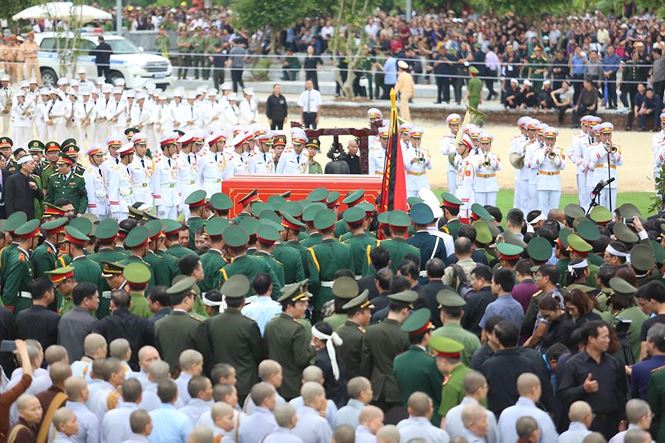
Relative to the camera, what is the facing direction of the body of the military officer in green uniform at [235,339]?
away from the camera

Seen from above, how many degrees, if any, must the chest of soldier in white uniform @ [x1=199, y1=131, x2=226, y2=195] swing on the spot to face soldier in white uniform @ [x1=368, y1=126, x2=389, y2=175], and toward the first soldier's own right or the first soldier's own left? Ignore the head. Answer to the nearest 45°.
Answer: approximately 45° to the first soldier's own left

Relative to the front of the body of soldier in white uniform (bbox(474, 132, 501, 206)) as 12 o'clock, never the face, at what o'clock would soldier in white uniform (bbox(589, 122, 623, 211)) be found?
soldier in white uniform (bbox(589, 122, 623, 211)) is roughly at 8 o'clock from soldier in white uniform (bbox(474, 132, 501, 206)).

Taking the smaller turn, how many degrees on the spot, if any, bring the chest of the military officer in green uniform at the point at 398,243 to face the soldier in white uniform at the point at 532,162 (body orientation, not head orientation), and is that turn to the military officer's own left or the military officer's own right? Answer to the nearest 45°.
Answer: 0° — they already face them

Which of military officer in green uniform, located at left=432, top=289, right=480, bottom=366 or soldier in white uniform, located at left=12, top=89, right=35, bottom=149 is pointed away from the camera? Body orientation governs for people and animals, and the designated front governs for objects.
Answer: the military officer in green uniform

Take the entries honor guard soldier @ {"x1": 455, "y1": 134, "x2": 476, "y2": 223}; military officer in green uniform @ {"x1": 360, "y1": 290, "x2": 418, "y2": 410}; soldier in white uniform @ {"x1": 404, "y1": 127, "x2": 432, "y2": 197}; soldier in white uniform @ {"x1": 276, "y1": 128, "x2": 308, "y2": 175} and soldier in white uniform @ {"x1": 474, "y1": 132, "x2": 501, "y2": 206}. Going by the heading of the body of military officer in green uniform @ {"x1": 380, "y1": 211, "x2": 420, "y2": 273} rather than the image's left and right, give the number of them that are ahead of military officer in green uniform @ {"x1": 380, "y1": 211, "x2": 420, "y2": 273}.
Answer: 4

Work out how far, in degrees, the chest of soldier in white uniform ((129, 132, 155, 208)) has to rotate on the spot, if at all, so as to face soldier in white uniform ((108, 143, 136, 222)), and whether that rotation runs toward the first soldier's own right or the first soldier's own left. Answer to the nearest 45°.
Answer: approximately 90° to the first soldier's own right

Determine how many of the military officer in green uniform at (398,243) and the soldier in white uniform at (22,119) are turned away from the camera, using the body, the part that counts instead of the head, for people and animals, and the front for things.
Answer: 1

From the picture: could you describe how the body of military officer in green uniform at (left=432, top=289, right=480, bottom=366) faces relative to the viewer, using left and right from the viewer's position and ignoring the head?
facing away from the viewer

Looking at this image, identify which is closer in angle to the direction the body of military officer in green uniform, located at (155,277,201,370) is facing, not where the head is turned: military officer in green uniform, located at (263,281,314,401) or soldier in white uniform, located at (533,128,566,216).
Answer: the soldier in white uniform

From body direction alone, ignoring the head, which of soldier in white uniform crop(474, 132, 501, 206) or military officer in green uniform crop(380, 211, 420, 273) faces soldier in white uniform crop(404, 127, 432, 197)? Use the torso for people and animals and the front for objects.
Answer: the military officer in green uniform

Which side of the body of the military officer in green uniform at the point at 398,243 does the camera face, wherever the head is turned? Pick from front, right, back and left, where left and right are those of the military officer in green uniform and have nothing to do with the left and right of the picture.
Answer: back
